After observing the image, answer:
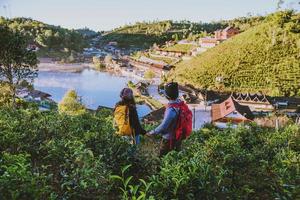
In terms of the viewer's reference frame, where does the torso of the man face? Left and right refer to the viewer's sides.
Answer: facing away from the viewer and to the left of the viewer

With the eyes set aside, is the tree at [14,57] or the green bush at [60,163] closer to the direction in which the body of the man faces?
the tree

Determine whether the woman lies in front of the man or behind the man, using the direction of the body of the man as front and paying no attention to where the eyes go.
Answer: in front

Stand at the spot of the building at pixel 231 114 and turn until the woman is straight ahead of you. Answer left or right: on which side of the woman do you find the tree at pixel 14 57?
right

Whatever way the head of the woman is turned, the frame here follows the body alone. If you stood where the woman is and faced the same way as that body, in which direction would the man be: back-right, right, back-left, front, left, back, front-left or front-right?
right

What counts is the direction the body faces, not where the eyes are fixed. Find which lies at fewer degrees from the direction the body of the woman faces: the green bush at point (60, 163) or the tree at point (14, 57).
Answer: the tree

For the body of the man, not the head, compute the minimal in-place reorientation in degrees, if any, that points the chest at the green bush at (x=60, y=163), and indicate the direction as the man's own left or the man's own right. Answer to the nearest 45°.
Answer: approximately 90° to the man's own left

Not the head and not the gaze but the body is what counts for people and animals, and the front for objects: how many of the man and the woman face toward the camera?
0

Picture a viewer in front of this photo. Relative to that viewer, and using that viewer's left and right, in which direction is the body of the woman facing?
facing away from the viewer and to the right of the viewer
